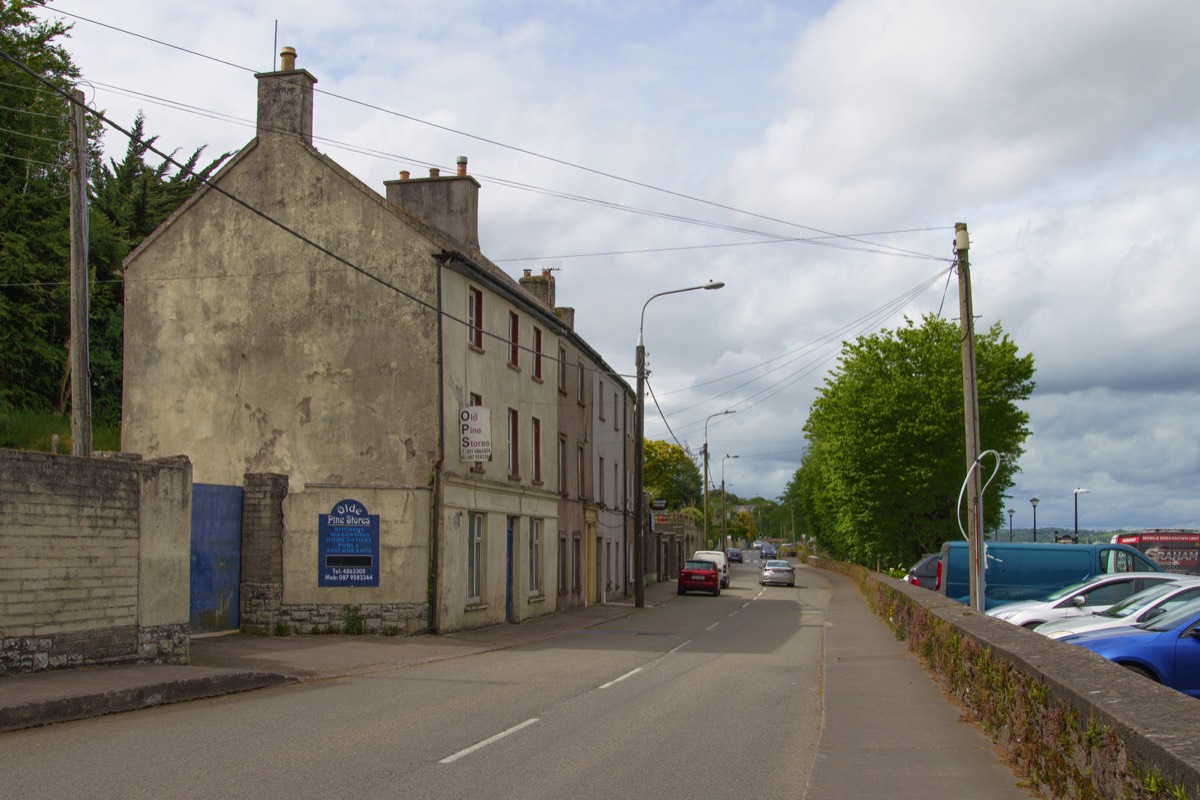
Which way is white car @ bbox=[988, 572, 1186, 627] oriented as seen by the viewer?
to the viewer's left

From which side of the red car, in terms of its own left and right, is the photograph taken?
back

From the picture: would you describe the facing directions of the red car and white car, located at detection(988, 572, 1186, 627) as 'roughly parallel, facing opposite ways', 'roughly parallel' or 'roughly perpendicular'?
roughly perpendicular

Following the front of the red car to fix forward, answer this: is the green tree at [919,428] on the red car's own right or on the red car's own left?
on the red car's own right

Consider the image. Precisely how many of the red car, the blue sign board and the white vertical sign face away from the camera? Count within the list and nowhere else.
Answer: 1

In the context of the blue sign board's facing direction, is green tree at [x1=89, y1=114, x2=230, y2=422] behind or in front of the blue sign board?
behind

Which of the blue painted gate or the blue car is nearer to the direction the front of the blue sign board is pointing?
the blue car

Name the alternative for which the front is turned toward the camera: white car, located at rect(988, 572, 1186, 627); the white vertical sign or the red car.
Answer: the white vertical sign

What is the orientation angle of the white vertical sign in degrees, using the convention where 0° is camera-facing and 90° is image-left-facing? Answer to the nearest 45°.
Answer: approximately 0°

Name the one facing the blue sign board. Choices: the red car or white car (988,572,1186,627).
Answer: the white car

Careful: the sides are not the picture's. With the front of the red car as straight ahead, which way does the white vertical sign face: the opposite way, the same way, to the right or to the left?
the opposite way
